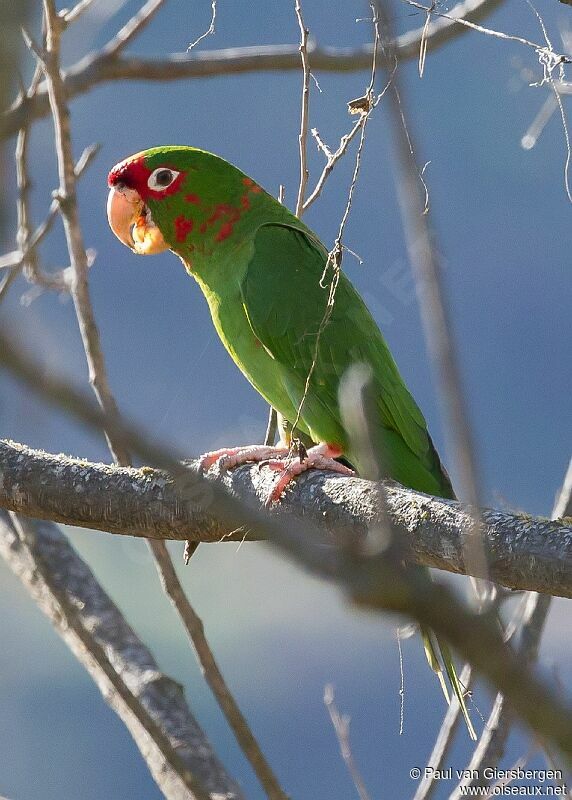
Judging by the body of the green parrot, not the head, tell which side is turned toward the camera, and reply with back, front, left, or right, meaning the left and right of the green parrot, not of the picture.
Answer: left

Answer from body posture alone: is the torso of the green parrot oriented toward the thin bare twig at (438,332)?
no

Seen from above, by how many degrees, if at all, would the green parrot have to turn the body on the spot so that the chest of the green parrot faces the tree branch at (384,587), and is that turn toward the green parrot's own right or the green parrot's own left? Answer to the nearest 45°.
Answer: approximately 90° to the green parrot's own left
